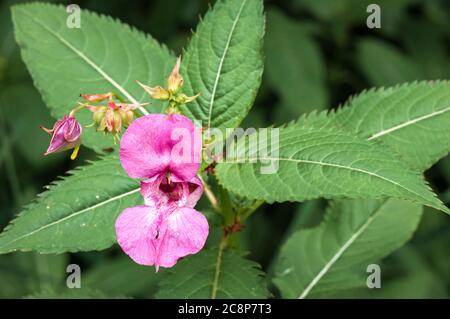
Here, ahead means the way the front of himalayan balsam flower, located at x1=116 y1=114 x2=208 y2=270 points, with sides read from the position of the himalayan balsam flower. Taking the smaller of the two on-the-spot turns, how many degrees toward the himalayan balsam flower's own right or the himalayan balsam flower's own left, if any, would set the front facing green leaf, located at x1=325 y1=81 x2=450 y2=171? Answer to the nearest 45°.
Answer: approximately 90° to the himalayan balsam flower's own left

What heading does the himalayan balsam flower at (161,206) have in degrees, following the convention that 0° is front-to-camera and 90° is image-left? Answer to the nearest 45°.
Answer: approximately 0°

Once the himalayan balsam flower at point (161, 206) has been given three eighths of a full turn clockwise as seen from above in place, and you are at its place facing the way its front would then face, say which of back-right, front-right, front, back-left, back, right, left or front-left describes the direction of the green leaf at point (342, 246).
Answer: right
